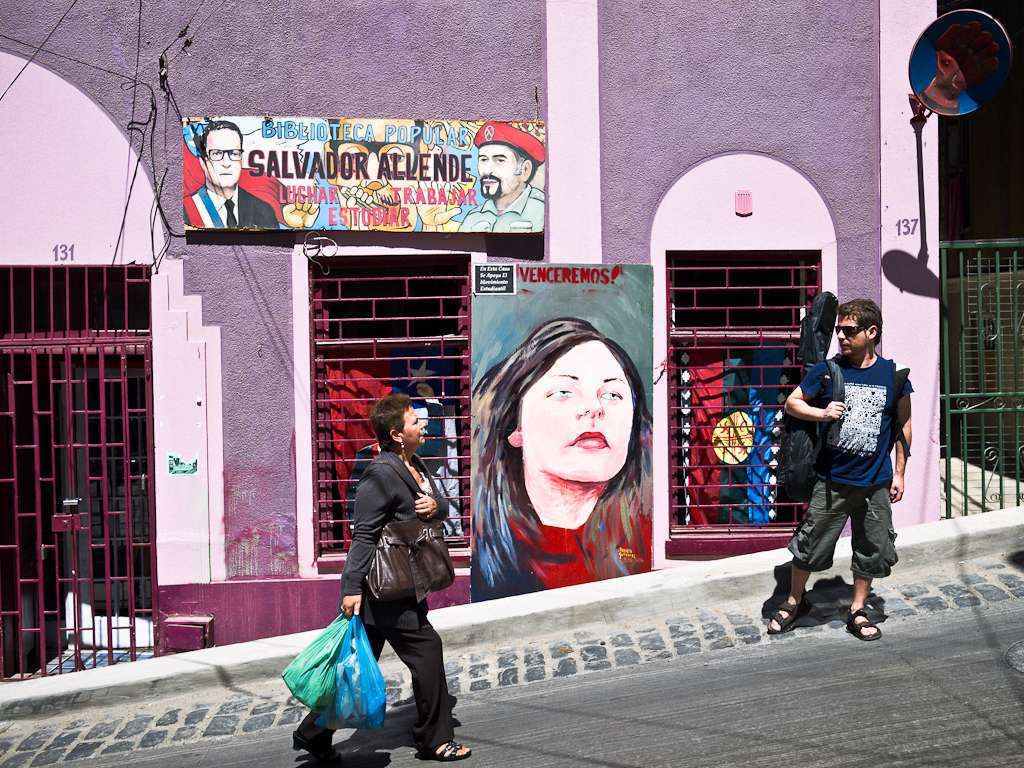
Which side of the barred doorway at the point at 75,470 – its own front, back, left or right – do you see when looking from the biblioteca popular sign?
left

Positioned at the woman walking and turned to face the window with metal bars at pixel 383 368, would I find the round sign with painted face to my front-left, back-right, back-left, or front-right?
front-right

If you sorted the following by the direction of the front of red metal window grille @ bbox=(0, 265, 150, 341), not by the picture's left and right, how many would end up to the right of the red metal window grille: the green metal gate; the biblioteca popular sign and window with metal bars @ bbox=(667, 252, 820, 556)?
0

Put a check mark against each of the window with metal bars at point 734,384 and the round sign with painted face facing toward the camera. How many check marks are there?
2

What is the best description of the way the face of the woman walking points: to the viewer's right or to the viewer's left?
to the viewer's right

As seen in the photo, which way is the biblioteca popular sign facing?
toward the camera

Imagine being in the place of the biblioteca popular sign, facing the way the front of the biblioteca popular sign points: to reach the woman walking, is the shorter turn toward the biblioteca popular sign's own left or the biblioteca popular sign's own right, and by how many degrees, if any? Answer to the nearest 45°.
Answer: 0° — it already faces them

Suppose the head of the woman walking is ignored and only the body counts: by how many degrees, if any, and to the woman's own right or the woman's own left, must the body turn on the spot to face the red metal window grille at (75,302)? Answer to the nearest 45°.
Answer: approximately 135° to the woman's own left

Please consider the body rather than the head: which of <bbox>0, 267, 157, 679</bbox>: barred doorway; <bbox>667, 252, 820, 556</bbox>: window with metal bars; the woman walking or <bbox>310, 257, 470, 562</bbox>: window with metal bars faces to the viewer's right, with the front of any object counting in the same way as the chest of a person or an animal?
the woman walking

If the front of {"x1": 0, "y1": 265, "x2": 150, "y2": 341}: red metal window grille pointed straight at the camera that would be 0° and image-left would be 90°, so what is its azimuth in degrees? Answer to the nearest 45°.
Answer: approximately 0°

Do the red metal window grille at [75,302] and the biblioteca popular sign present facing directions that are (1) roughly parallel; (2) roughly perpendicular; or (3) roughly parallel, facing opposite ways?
roughly parallel

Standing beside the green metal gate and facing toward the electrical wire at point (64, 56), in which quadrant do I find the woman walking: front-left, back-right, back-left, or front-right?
front-left

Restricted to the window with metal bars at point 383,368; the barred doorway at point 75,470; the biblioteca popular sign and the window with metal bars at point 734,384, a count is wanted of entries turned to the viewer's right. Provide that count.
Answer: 0

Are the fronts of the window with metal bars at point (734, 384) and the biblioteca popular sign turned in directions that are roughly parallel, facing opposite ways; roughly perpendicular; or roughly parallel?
roughly parallel

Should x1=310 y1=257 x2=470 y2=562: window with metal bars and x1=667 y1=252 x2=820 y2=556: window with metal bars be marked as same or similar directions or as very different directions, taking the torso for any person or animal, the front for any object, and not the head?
same or similar directions

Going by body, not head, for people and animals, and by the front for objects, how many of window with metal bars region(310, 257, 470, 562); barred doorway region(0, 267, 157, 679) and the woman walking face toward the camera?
2

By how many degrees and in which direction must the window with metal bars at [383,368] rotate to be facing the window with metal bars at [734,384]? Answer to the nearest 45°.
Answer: approximately 90° to its left

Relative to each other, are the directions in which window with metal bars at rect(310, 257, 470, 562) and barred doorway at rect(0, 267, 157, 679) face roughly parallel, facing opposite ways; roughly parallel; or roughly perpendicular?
roughly parallel

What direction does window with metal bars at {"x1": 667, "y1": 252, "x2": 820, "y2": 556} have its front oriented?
toward the camera
